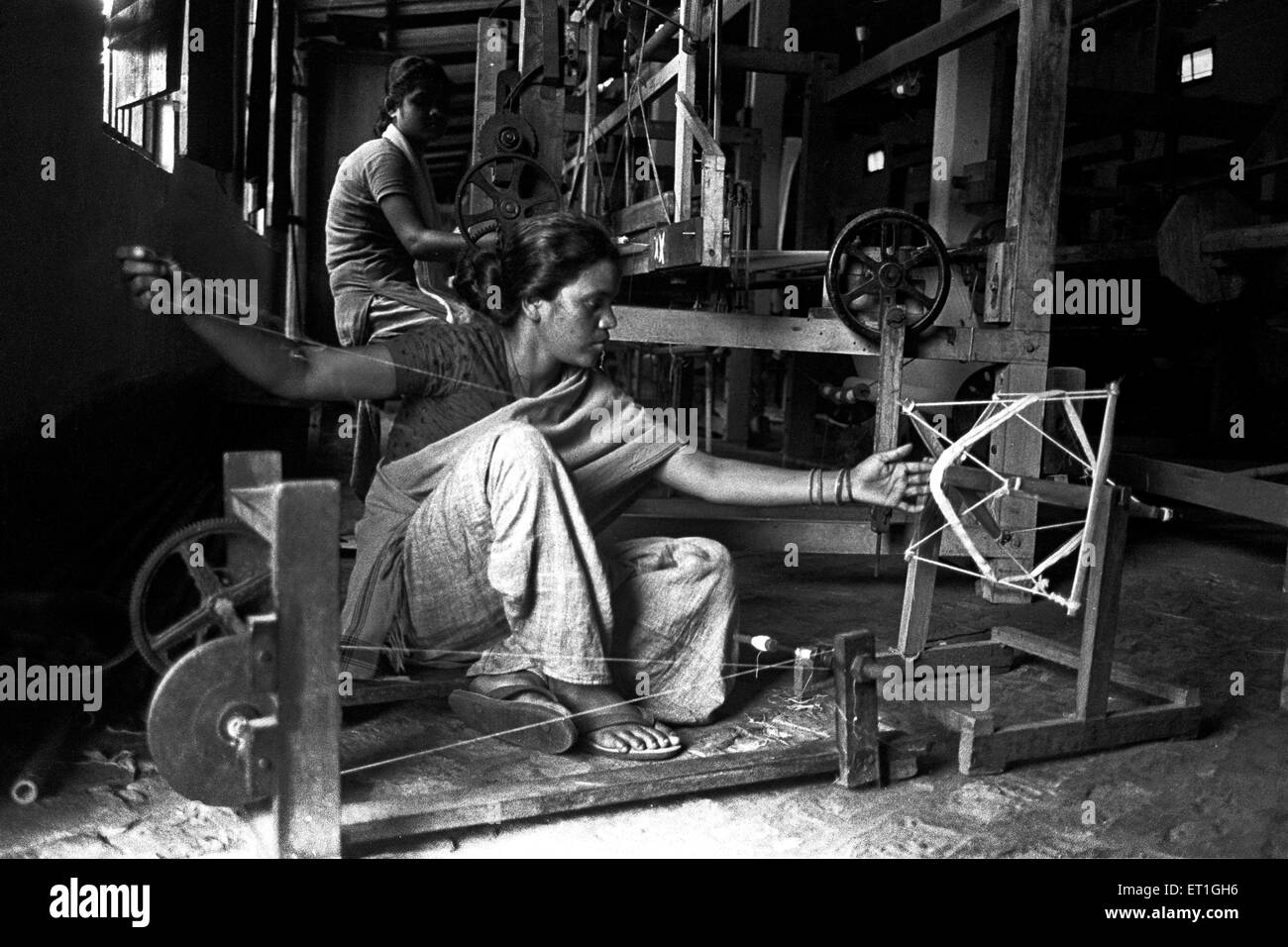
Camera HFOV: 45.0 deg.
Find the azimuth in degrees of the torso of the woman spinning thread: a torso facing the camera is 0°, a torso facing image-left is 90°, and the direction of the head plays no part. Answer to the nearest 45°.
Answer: approximately 315°

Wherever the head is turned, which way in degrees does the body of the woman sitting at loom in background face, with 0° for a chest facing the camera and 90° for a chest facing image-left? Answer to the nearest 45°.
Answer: approximately 270°

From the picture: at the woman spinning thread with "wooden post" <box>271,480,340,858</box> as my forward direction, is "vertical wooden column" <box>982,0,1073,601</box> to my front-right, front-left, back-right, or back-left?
back-left

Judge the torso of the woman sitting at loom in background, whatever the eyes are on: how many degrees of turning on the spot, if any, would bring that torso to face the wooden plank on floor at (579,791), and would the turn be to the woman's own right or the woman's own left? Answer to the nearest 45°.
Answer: approximately 90° to the woman's own right

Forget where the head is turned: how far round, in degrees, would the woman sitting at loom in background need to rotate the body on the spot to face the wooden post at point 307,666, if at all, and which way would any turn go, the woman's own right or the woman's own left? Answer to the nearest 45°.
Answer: approximately 90° to the woman's own right

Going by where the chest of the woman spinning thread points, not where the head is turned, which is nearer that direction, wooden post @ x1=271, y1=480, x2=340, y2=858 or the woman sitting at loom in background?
the wooden post
